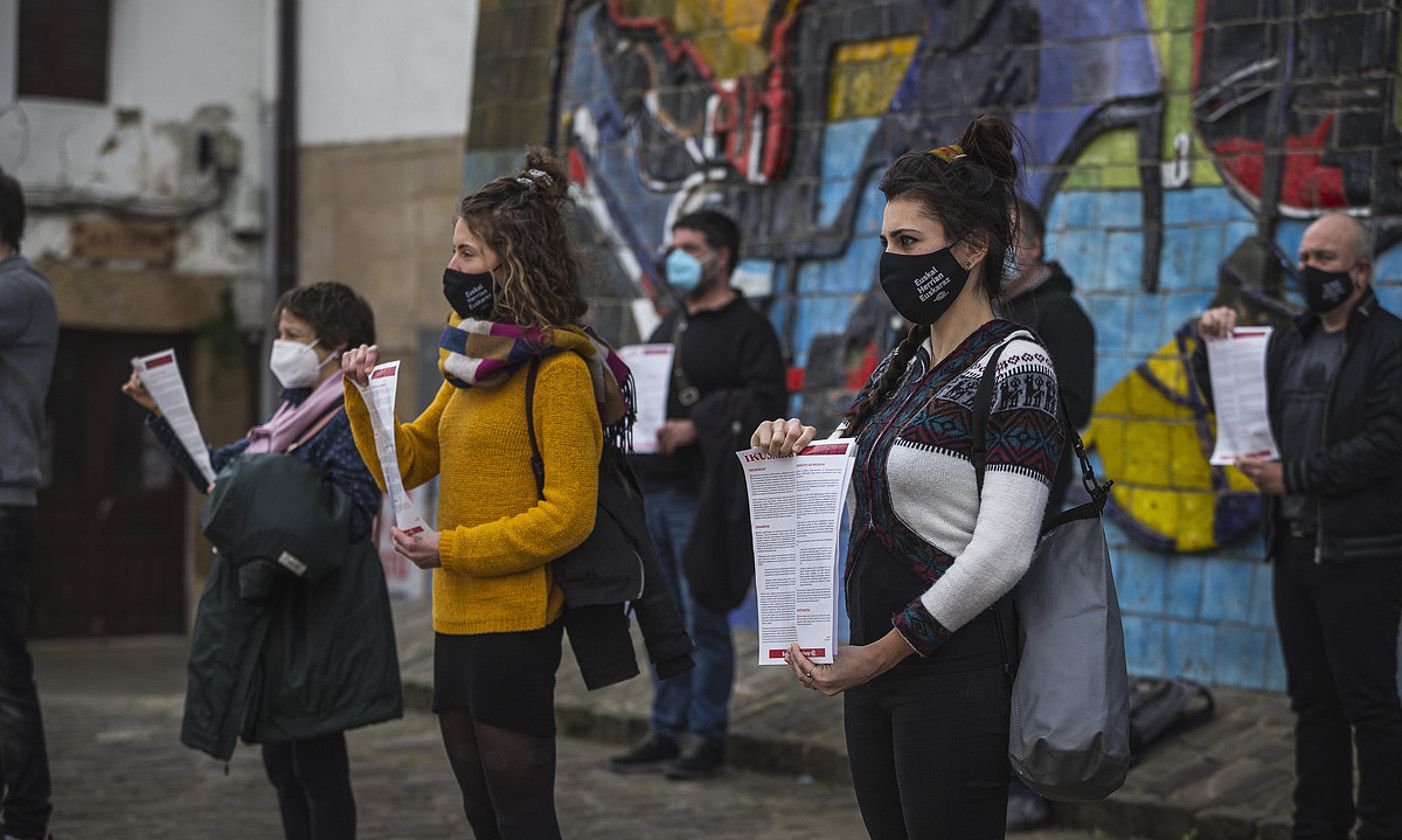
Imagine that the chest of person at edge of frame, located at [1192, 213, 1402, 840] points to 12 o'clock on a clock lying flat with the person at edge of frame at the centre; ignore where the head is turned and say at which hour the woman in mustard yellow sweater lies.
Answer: The woman in mustard yellow sweater is roughly at 12 o'clock from the person at edge of frame.

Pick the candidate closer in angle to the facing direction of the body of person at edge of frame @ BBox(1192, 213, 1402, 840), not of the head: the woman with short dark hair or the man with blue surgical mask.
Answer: the woman with short dark hair

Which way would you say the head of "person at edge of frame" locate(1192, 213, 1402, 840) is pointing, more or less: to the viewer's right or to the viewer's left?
to the viewer's left
